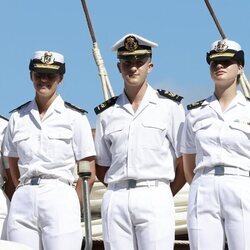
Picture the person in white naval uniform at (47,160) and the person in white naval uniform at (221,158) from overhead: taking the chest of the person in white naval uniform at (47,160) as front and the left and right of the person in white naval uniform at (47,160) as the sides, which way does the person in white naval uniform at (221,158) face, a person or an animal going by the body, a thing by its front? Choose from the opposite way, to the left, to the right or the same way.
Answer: the same way

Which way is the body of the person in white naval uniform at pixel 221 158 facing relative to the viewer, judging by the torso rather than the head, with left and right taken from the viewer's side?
facing the viewer

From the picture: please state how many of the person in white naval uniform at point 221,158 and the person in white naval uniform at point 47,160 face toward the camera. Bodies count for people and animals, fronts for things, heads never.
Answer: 2

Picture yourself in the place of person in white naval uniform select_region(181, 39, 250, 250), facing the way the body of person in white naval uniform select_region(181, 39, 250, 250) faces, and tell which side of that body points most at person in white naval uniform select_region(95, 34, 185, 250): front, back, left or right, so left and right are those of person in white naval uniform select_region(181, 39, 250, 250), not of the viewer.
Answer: right

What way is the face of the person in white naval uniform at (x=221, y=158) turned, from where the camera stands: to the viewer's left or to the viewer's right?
to the viewer's left

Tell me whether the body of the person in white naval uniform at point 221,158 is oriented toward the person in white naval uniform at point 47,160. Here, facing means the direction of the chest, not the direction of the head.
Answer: no

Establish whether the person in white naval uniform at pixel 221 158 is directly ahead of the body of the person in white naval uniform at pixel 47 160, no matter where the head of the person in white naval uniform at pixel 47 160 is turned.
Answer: no

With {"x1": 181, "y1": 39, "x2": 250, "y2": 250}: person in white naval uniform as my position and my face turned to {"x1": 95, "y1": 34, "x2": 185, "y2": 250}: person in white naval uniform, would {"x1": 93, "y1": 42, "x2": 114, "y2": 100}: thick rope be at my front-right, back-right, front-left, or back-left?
front-right

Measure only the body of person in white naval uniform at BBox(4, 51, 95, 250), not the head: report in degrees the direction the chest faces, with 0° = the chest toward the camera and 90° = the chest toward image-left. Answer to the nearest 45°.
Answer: approximately 0°

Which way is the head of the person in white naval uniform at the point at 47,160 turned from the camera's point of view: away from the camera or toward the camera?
toward the camera

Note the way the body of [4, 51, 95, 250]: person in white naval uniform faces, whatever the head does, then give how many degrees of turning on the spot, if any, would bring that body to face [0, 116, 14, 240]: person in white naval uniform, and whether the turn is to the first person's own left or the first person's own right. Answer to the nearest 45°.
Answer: approximately 135° to the first person's own right
